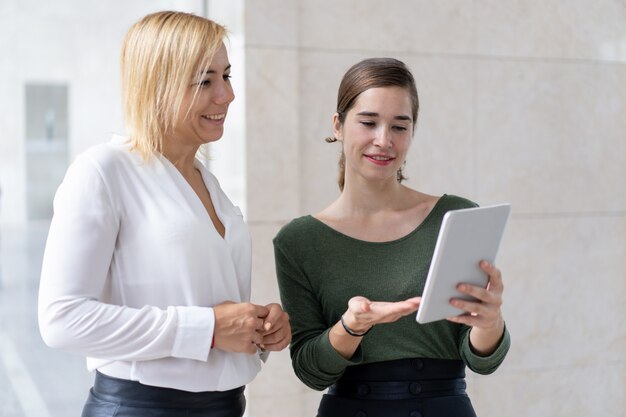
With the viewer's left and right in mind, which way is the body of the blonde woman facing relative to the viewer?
facing the viewer and to the right of the viewer
